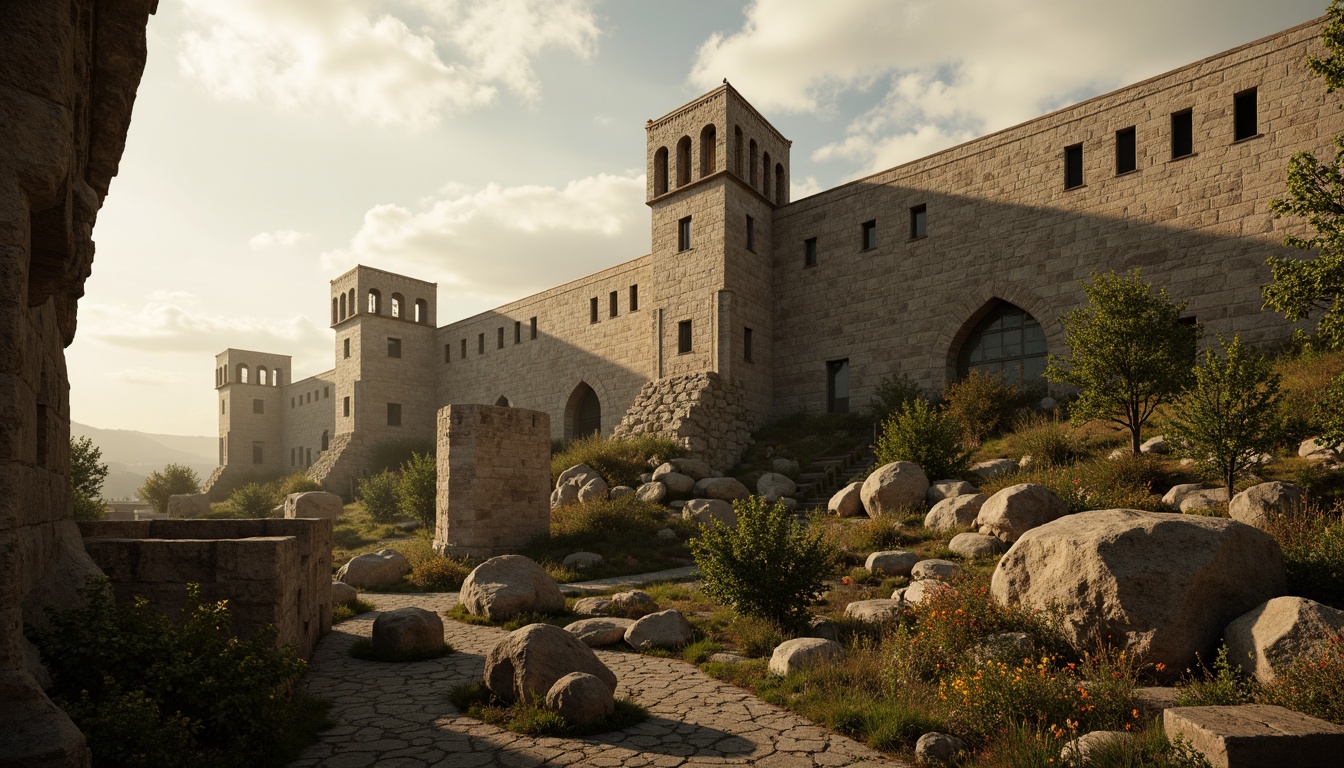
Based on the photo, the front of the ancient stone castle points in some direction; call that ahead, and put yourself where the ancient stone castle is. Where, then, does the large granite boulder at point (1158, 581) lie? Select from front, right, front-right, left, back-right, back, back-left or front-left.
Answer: front-left

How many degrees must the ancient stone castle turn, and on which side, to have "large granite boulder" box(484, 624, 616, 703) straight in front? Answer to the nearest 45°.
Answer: approximately 45° to its left

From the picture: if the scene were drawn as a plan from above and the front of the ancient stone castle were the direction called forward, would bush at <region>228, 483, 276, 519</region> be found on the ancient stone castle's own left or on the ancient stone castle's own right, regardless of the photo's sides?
on the ancient stone castle's own right

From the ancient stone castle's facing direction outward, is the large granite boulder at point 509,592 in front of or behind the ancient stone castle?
in front

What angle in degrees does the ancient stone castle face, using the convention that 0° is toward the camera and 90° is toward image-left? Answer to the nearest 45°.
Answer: approximately 45°

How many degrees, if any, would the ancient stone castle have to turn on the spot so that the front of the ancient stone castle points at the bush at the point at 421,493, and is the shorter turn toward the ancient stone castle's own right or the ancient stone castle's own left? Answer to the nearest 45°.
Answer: approximately 45° to the ancient stone castle's own right

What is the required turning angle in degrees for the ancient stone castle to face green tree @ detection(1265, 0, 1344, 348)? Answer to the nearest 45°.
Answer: approximately 45° to its left

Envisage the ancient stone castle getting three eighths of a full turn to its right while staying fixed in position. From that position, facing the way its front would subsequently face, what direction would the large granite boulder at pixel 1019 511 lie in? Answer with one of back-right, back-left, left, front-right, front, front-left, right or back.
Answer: back

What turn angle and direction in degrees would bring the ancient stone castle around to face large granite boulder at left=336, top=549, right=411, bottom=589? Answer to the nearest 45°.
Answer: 0° — it already faces it

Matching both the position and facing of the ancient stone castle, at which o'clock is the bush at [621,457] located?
The bush is roughly at 1 o'clock from the ancient stone castle.

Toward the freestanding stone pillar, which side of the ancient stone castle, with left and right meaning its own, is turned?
front

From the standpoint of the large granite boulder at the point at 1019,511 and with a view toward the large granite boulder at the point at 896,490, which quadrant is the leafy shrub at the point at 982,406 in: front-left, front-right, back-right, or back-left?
front-right

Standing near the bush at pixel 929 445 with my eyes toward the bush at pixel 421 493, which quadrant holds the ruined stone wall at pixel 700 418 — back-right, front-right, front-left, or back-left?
front-right

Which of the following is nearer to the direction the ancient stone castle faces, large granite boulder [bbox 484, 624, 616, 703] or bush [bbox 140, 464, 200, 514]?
the large granite boulder
